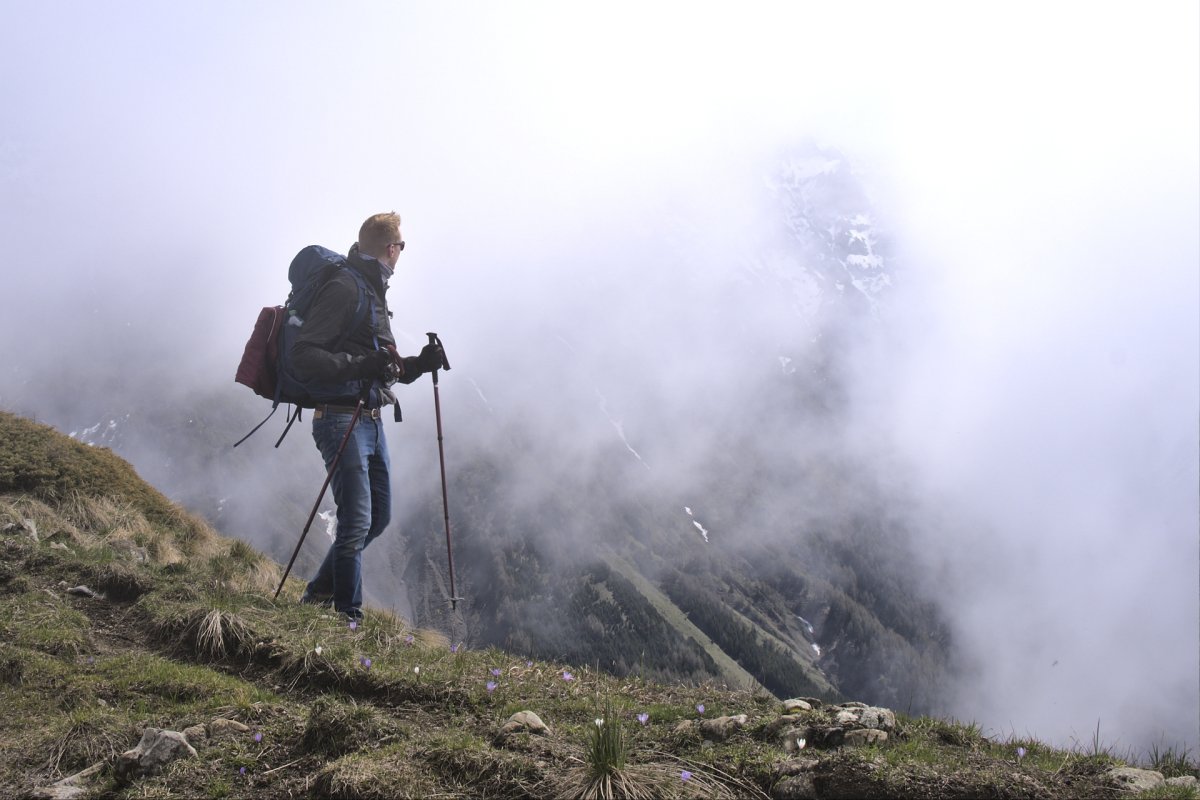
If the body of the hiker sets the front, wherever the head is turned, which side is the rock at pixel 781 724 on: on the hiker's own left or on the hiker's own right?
on the hiker's own right

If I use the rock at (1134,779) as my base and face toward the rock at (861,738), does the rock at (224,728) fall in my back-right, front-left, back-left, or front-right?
front-left

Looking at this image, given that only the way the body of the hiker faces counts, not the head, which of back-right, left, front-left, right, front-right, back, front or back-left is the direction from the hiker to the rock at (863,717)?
front-right

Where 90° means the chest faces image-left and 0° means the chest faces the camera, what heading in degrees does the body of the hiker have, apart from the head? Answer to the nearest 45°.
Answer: approximately 270°

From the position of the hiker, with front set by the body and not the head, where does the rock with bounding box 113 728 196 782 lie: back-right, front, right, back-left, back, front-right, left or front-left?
right

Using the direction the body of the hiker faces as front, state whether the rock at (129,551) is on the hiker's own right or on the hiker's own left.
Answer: on the hiker's own left

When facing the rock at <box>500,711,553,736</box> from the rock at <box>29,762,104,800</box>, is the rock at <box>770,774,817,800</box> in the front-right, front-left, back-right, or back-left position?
front-right

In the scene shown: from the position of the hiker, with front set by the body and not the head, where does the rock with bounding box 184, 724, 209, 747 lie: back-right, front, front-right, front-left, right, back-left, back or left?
right

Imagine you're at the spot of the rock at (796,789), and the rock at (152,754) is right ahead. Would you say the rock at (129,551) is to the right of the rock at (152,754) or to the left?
right

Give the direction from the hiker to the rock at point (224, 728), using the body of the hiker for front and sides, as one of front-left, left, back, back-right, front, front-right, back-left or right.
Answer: right
